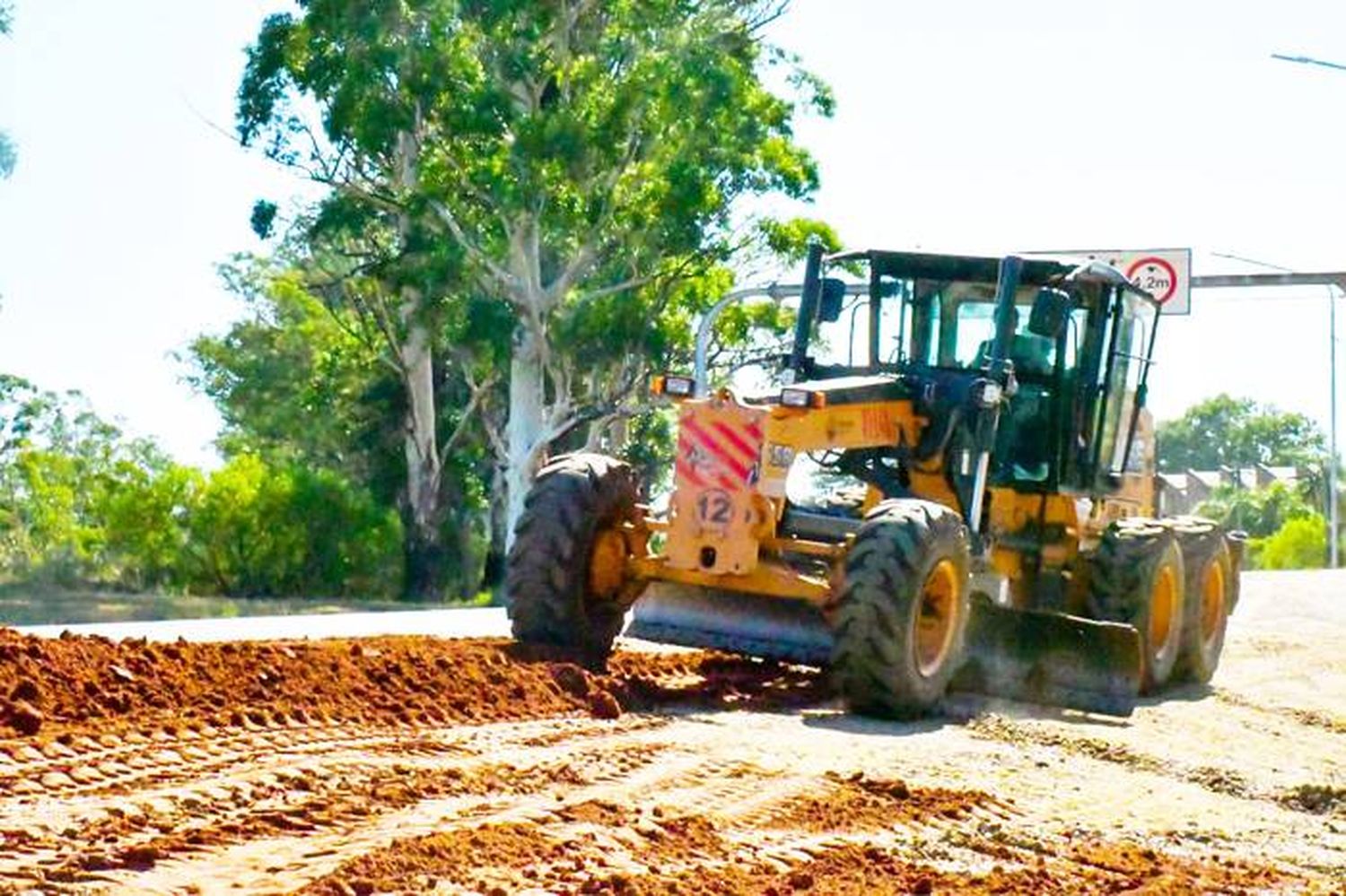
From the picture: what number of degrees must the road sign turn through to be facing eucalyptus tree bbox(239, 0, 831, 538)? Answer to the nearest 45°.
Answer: approximately 90° to its right

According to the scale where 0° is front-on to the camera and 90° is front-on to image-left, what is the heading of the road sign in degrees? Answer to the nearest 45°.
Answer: approximately 0°

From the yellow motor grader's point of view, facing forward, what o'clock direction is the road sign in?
The road sign is roughly at 5 o'clock from the yellow motor grader.

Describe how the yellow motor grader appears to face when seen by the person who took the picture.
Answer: facing the viewer and to the left of the viewer

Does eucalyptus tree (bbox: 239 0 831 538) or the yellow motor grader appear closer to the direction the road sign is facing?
the yellow motor grader

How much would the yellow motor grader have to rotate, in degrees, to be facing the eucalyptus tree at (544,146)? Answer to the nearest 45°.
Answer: approximately 135° to its right

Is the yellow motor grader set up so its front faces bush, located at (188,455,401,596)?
no

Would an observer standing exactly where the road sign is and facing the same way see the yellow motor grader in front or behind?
in front

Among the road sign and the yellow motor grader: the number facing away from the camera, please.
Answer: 0
